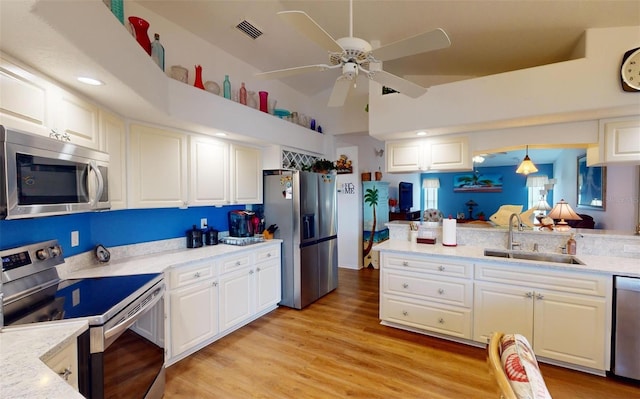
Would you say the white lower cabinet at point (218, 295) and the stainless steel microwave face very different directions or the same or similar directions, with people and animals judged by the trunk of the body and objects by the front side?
same or similar directions

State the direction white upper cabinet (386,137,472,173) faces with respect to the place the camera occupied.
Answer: facing the viewer

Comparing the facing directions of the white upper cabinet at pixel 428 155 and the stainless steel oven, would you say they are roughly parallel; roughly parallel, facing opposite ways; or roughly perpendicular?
roughly perpendicular

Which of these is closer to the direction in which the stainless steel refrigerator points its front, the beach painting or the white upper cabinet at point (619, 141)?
the white upper cabinet

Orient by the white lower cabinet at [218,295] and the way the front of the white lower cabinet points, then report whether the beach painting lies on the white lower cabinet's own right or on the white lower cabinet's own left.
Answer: on the white lower cabinet's own left

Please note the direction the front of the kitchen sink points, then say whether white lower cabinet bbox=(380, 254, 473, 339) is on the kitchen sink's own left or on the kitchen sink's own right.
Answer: on the kitchen sink's own right

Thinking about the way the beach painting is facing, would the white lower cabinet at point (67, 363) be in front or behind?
in front

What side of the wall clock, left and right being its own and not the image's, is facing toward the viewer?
front

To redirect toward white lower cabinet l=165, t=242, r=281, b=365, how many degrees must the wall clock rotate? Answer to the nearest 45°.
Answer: approximately 45° to its right

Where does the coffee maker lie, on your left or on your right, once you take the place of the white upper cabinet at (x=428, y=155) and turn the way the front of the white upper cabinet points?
on your right

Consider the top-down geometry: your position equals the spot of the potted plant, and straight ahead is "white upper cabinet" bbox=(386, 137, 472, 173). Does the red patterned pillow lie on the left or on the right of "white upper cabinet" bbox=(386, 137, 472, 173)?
right

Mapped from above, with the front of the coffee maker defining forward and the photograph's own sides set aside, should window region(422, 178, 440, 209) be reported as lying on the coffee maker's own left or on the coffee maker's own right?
on the coffee maker's own left

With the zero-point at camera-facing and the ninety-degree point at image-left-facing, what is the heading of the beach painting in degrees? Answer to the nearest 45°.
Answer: approximately 0°

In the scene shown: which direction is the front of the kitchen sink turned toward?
toward the camera

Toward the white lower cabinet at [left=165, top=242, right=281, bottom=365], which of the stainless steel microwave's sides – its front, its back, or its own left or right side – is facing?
left

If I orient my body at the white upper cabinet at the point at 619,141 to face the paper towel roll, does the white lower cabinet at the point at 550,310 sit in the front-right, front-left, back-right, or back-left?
front-left
